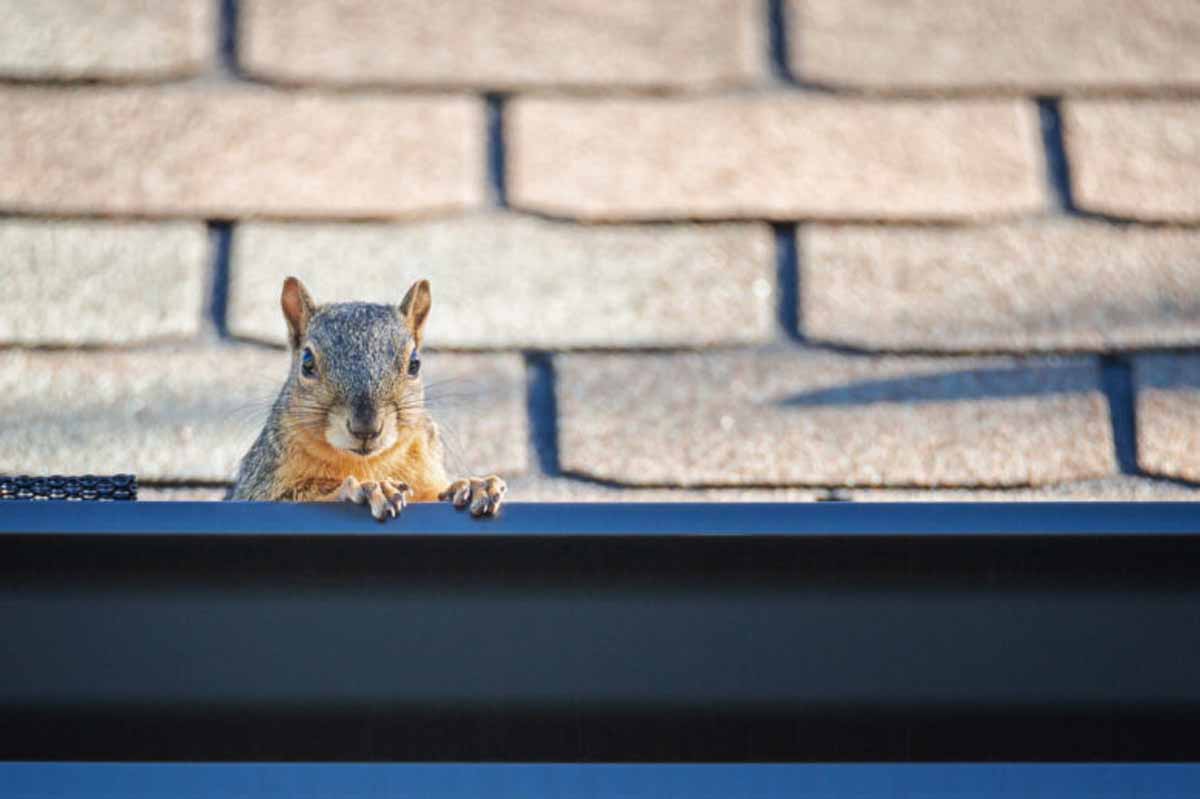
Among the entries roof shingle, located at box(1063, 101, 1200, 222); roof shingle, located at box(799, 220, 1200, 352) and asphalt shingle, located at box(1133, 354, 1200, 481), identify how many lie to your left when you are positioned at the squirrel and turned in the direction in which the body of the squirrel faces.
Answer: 3

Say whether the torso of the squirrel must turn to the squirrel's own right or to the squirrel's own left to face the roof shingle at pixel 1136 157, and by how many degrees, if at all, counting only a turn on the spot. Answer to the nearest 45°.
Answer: approximately 90° to the squirrel's own left

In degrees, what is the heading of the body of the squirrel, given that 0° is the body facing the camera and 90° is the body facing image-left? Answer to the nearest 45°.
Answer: approximately 0°

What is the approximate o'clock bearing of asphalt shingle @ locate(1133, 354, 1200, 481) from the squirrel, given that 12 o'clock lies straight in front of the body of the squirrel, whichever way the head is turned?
The asphalt shingle is roughly at 9 o'clock from the squirrel.

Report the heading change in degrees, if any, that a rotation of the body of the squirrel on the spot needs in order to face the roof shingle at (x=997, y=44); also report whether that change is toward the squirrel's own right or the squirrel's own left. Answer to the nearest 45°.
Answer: approximately 90° to the squirrel's own left

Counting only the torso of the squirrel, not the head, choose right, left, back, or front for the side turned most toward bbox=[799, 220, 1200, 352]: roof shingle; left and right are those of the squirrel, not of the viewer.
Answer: left
